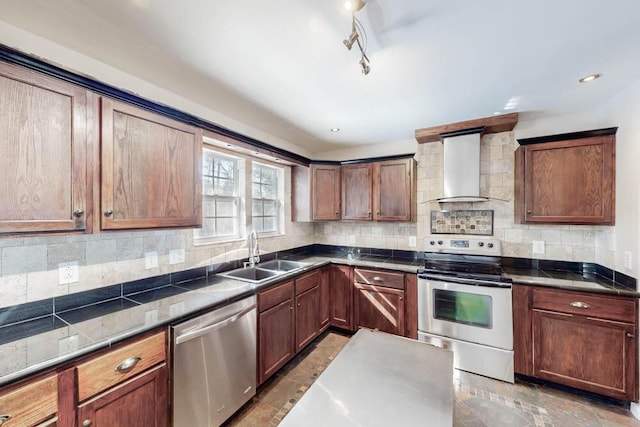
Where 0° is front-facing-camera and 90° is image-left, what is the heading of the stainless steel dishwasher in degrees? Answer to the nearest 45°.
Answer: approximately 315°

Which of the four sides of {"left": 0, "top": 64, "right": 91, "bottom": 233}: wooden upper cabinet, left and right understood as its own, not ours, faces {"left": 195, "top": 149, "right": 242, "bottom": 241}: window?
left

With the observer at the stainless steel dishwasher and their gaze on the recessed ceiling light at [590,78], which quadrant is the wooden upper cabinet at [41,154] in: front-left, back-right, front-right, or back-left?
back-right

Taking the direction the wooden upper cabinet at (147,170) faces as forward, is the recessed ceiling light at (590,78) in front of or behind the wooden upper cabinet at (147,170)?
in front

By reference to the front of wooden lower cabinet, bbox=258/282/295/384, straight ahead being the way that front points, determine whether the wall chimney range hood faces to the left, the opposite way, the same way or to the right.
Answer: to the right

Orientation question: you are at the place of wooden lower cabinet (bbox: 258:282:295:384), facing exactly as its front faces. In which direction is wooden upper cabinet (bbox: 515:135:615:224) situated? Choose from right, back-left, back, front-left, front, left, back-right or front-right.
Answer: front-left

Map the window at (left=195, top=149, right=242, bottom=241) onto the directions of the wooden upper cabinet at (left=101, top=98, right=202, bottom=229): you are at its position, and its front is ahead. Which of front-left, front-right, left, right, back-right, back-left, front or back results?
left
